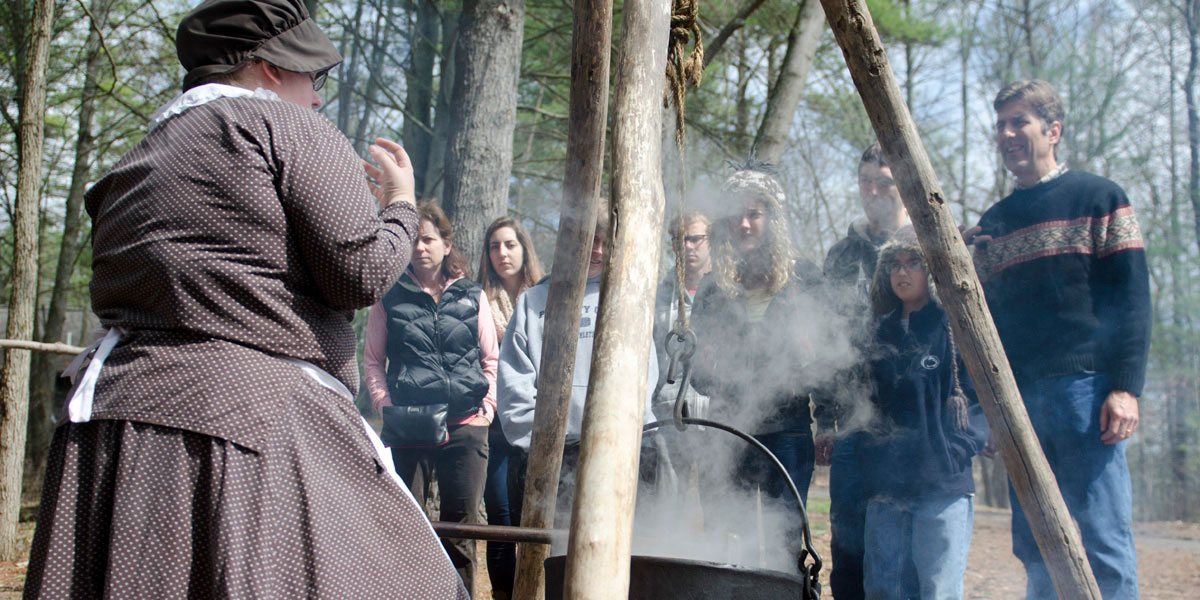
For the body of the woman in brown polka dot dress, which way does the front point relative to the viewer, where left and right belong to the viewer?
facing away from the viewer and to the right of the viewer

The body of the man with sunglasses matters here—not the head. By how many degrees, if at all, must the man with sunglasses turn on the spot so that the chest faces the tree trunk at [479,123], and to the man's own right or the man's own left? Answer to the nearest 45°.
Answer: approximately 135° to the man's own right

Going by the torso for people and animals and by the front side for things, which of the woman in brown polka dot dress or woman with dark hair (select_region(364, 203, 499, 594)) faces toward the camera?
the woman with dark hair

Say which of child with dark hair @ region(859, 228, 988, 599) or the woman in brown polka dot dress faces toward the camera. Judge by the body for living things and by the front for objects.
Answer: the child with dark hair

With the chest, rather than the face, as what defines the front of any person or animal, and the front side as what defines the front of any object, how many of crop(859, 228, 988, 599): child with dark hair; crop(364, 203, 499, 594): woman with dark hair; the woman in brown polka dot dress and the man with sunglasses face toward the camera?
3

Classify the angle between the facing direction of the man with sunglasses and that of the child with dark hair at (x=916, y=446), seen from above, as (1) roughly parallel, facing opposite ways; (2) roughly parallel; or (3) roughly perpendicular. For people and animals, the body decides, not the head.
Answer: roughly parallel

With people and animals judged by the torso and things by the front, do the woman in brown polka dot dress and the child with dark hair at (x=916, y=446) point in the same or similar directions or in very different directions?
very different directions

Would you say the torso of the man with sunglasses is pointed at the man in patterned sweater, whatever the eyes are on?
no

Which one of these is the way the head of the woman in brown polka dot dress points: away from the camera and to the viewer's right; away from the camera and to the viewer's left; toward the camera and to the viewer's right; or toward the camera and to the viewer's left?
away from the camera and to the viewer's right

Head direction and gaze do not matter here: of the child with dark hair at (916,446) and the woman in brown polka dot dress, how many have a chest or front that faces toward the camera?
1

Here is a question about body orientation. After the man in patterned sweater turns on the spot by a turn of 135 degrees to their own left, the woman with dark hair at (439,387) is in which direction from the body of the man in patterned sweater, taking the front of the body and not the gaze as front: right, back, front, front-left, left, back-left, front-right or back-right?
back

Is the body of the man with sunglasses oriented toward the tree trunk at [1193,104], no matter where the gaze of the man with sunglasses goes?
no

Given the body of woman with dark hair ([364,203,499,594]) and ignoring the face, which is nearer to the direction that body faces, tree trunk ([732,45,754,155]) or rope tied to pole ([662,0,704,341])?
the rope tied to pole

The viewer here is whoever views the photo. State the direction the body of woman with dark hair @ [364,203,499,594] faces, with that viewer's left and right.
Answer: facing the viewer

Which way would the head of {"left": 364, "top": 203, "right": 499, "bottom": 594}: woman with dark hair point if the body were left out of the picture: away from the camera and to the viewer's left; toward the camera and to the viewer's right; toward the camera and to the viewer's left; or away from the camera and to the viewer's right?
toward the camera and to the viewer's left

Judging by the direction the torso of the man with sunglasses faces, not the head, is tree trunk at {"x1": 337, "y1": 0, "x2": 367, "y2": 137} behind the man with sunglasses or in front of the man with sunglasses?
behind

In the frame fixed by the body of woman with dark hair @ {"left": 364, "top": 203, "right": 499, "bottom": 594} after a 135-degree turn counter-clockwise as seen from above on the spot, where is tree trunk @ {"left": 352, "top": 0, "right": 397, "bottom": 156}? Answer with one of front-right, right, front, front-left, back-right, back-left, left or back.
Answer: front-left

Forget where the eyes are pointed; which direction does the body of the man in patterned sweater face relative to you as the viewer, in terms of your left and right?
facing the viewer and to the left of the viewer
